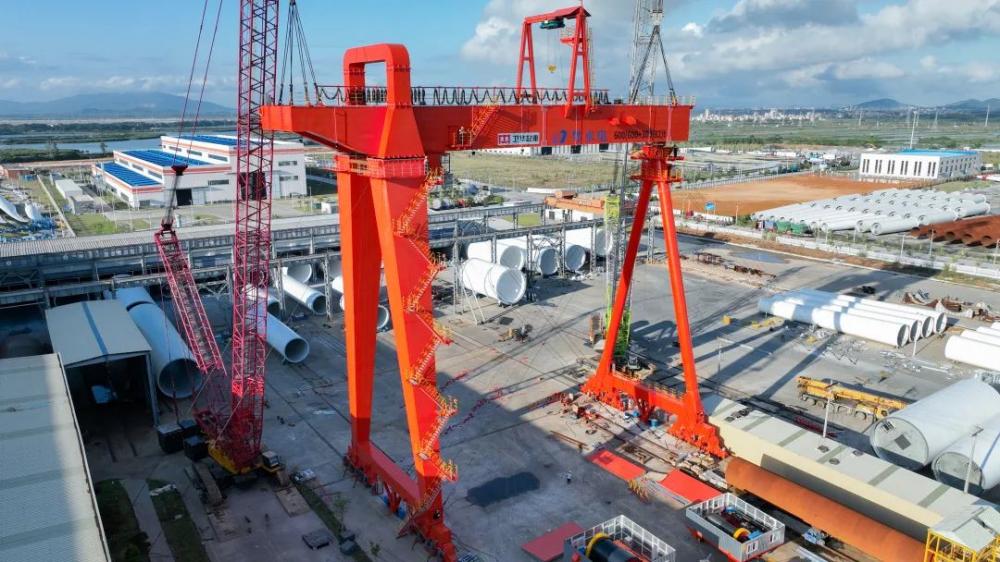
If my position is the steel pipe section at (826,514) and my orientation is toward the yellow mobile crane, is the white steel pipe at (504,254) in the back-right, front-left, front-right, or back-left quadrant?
front-left

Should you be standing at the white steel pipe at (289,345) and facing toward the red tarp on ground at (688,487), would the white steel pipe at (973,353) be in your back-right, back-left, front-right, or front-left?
front-left

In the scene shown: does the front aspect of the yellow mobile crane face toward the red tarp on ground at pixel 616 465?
no

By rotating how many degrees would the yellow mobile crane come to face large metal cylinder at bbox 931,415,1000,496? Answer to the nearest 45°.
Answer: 0° — it already faces it

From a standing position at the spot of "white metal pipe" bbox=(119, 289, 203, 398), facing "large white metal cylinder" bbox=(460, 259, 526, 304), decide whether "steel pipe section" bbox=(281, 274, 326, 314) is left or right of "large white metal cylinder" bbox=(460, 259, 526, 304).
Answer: left

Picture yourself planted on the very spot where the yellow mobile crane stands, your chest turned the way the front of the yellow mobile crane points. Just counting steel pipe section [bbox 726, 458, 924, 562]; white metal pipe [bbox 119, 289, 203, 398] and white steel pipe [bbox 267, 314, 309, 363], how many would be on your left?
0

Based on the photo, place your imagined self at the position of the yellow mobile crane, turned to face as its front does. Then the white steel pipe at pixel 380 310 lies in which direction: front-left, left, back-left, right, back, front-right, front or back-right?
back-right

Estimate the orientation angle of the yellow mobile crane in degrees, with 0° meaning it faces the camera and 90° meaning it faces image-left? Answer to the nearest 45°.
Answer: approximately 315°

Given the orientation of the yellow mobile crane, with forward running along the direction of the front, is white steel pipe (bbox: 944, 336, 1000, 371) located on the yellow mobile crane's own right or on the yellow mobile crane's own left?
on the yellow mobile crane's own left
